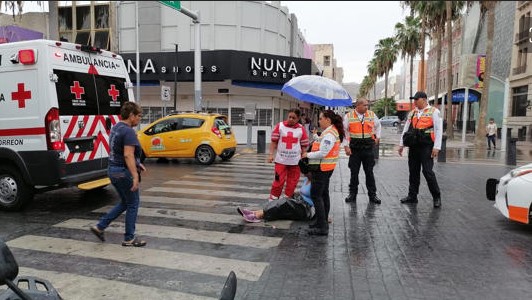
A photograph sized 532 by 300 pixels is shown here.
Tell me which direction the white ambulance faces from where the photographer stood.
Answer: facing away from the viewer and to the left of the viewer

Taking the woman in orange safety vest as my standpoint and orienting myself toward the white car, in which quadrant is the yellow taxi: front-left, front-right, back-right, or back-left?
back-left

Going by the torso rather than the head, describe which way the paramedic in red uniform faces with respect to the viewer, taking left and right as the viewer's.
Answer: facing the viewer

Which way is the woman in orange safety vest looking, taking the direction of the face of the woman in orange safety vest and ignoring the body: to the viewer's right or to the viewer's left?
to the viewer's left

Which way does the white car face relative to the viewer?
to the viewer's left

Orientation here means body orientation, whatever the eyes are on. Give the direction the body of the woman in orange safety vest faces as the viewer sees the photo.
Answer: to the viewer's left

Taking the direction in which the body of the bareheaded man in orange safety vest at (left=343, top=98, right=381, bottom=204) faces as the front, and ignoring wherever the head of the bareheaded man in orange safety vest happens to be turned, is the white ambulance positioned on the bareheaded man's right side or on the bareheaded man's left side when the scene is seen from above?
on the bareheaded man's right side

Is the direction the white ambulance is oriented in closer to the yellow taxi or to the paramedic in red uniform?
the yellow taxi

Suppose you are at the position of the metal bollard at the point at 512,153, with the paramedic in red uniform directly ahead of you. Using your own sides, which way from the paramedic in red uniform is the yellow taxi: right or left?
right

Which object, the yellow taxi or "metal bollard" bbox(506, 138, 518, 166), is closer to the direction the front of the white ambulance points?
the yellow taxi

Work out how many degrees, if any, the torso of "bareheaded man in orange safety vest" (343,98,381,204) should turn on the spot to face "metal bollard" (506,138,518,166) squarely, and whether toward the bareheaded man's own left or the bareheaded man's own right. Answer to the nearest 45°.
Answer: approximately 135° to the bareheaded man's own left

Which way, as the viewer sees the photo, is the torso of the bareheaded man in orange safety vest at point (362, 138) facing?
toward the camera
